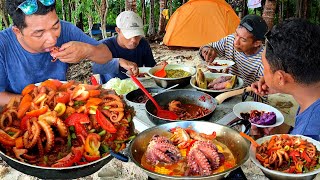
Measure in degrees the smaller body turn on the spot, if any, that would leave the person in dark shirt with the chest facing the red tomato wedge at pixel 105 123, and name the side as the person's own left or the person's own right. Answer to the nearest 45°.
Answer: approximately 45° to the person's own right

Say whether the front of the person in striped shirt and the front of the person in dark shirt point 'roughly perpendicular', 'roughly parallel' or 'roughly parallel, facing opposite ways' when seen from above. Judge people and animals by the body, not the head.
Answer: roughly perpendicular

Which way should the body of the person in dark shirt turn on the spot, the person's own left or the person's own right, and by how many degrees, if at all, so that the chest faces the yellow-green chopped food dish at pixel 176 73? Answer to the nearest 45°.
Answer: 0° — they already face it

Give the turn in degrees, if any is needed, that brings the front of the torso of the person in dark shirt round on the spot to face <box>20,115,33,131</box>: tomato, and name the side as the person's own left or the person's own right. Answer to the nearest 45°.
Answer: approximately 45° to the person's own right

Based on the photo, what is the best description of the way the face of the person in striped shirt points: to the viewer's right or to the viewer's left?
to the viewer's left

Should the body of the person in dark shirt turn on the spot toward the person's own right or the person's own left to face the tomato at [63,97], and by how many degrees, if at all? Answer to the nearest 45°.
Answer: approximately 45° to the person's own right
